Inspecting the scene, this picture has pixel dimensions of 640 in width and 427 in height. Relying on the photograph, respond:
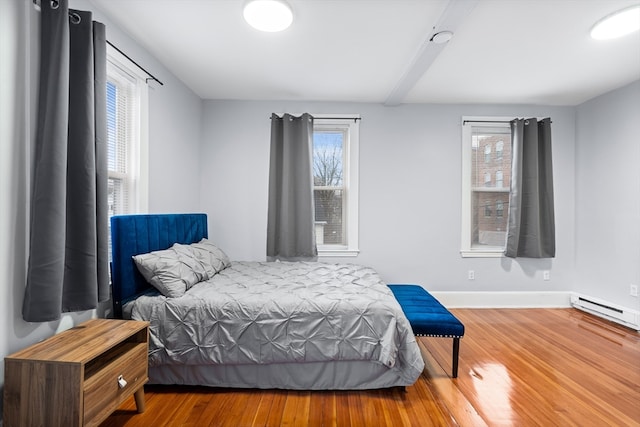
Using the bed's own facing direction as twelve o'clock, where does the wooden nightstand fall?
The wooden nightstand is roughly at 5 o'clock from the bed.

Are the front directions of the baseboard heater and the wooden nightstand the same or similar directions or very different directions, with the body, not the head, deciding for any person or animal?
very different directions

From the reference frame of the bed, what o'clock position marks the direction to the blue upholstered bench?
The blue upholstered bench is roughly at 12 o'clock from the bed.

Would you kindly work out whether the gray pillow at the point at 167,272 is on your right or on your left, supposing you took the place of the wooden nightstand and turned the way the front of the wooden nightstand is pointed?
on your left

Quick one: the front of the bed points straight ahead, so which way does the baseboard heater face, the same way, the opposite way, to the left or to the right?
the opposite way

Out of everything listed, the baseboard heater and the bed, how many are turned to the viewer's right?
1

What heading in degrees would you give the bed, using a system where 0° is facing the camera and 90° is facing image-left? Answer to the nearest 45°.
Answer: approximately 270°

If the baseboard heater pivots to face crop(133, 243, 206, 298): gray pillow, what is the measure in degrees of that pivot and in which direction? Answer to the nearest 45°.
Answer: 0° — it already faces it

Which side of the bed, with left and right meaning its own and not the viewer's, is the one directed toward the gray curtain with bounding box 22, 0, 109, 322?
back

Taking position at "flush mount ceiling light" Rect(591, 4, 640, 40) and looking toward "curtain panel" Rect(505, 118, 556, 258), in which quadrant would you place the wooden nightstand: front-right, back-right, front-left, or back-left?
back-left

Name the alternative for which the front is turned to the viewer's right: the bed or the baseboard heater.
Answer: the bed

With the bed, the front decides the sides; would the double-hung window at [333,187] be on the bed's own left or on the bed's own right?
on the bed's own left
